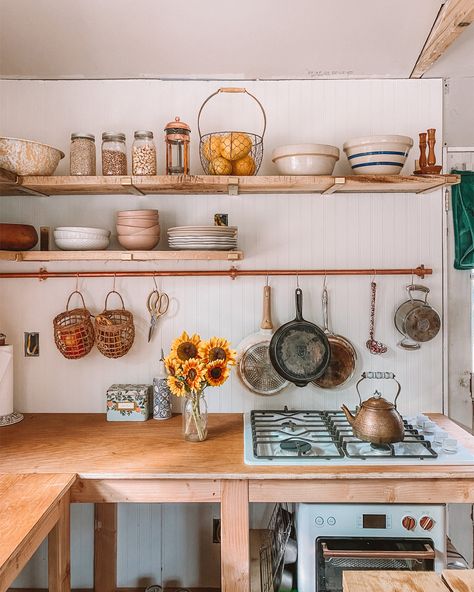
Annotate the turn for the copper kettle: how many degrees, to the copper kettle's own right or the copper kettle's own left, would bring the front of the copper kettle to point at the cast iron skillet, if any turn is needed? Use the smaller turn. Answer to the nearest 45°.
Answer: approximately 45° to the copper kettle's own right

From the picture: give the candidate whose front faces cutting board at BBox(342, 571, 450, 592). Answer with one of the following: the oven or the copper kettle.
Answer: the oven

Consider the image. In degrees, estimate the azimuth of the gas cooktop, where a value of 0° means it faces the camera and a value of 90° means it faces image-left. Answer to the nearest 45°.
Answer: approximately 0°

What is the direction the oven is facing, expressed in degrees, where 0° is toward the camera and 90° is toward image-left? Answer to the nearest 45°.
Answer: approximately 0°

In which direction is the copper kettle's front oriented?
to the viewer's left
